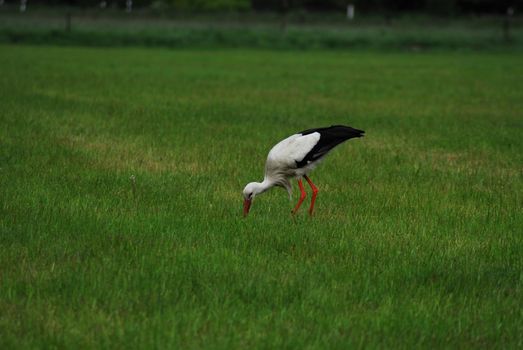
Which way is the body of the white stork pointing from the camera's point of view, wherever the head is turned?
to the viewer's left
